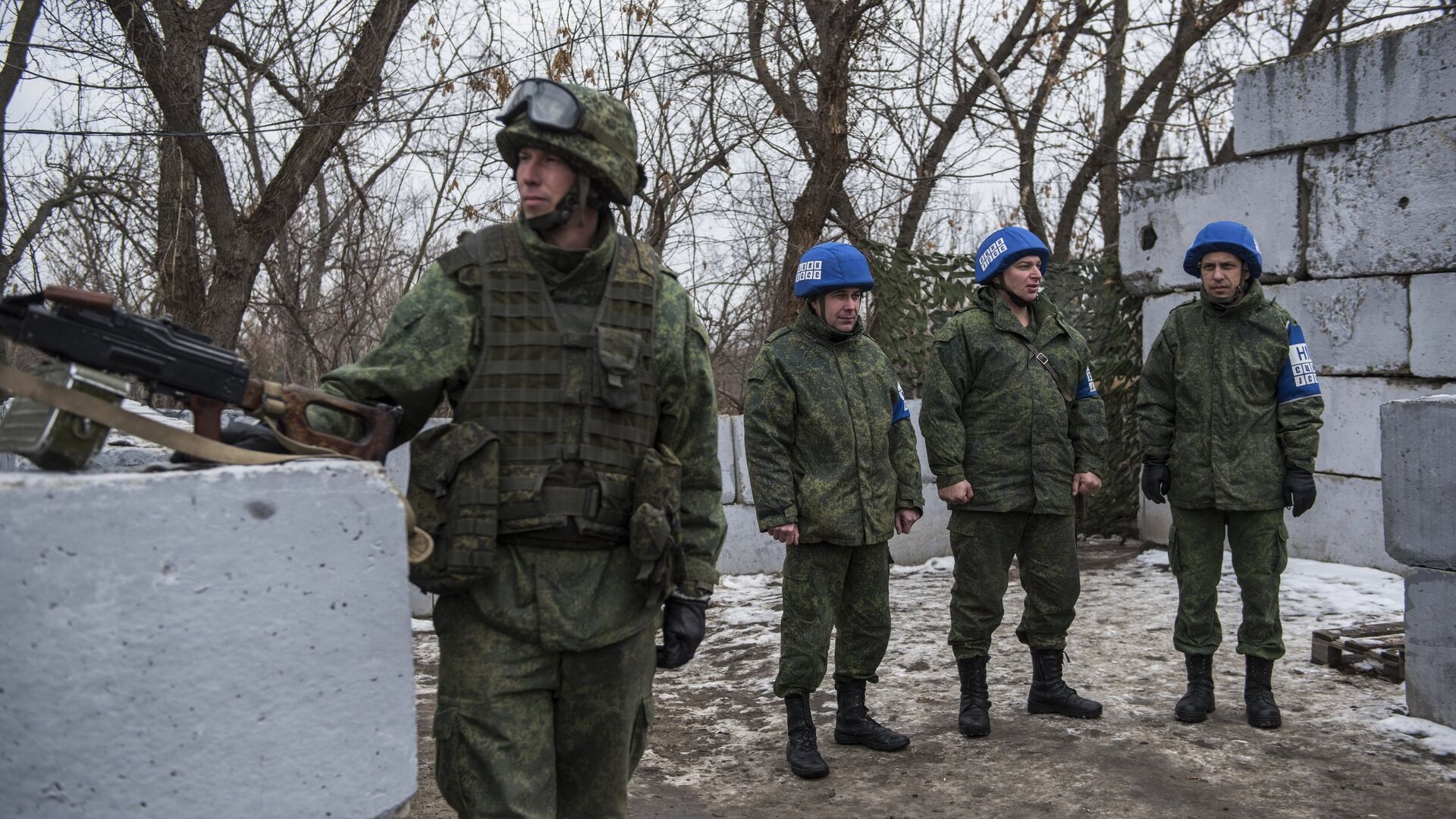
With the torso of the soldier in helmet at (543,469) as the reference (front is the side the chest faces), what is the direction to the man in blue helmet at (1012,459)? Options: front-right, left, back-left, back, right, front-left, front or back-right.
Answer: back-left

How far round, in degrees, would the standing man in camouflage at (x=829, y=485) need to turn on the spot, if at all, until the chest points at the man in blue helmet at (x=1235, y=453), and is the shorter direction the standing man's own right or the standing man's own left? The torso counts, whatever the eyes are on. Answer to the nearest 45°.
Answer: approximately 45° to the standing man's own left

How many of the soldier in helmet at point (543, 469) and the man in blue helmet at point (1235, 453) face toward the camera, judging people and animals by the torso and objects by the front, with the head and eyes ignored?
2

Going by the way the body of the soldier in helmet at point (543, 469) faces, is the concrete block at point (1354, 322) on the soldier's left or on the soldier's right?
on the soldier's left

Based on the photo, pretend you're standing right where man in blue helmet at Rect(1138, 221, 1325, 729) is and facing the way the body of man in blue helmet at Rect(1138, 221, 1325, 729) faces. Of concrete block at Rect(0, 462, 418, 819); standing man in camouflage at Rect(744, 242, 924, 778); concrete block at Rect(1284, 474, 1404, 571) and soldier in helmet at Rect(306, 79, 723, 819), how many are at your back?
1

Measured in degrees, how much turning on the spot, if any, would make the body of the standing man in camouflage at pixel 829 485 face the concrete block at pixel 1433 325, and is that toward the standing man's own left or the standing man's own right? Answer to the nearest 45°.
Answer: approximately 90° to the standing man's own left

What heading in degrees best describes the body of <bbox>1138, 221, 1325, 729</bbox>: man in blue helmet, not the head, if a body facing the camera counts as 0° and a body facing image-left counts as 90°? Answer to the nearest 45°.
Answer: approximately 0°

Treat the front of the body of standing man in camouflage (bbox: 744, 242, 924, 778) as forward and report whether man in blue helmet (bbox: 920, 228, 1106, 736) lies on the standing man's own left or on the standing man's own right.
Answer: on the standing man's own left

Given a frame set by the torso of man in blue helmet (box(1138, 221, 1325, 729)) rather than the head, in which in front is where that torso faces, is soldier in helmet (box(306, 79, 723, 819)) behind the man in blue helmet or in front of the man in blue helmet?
in front

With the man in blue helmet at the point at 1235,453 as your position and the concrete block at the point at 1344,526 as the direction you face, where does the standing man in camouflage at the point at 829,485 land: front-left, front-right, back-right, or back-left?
back-left

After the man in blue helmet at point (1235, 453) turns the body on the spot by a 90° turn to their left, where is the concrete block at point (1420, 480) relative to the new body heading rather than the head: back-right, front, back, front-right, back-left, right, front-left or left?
front
